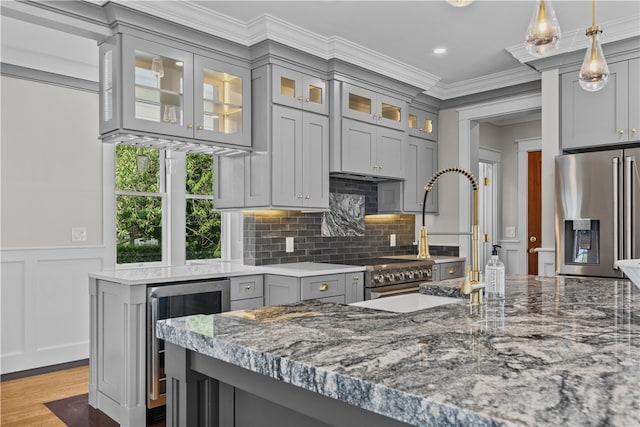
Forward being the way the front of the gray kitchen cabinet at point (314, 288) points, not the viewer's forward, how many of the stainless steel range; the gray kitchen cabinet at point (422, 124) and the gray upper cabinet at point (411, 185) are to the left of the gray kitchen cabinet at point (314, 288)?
3

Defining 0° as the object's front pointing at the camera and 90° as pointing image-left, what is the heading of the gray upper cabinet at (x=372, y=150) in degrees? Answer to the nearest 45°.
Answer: approximately 315°

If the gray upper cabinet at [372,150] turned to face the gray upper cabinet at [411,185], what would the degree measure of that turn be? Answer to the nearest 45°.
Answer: approximately 90° to its left
